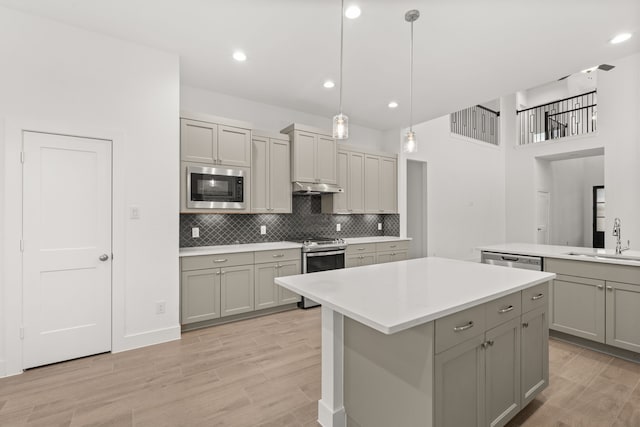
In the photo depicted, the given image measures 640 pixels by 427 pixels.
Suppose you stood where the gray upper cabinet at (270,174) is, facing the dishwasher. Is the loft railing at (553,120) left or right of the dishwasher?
left

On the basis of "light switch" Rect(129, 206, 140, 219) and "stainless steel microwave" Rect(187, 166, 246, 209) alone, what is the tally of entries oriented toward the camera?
2

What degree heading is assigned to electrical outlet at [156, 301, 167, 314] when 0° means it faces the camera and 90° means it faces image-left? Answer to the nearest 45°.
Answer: approximately 0°

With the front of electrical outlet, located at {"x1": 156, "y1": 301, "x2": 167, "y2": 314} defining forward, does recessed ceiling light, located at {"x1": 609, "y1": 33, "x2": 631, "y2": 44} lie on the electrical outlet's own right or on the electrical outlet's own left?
on the electrical outlet's own left

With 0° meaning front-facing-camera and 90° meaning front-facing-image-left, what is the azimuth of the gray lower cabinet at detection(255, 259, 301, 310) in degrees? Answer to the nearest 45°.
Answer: approximately 315°

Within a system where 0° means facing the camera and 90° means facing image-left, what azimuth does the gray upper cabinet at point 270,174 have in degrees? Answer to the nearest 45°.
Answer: approximately 315°

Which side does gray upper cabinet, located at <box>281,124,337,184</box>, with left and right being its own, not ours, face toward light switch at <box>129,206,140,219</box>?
right
